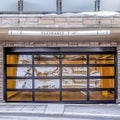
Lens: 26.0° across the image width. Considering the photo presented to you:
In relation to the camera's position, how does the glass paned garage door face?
facing the viewer
